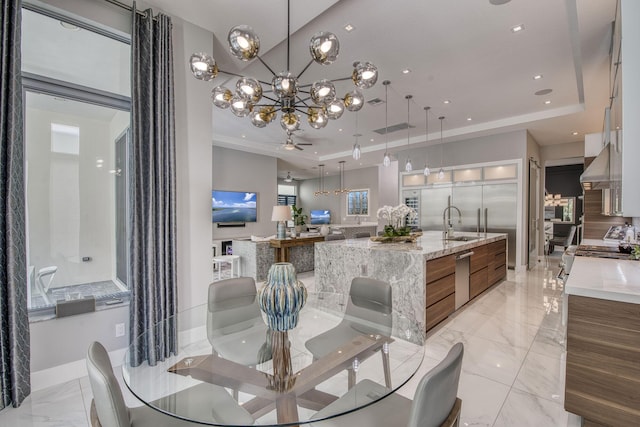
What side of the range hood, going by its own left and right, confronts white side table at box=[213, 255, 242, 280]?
front

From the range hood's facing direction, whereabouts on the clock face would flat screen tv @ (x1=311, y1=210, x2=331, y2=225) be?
The flat screen tv is roughly at 1 o'clock from the range hood.

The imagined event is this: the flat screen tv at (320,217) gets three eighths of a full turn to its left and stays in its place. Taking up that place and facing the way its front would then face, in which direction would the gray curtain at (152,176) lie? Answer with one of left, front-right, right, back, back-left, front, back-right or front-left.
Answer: back-right

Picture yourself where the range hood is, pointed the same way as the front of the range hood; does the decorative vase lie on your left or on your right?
on your left

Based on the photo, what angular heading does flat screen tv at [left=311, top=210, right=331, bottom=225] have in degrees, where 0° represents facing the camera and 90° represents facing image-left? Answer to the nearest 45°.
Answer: approximately 0°

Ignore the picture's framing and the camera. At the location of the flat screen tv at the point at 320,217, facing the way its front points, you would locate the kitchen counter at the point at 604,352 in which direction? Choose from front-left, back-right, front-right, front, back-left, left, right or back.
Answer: front

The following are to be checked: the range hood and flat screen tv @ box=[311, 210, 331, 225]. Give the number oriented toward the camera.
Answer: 1

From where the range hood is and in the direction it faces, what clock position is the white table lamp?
The white table lamp is roughly at 12 o'clock from the range hood.

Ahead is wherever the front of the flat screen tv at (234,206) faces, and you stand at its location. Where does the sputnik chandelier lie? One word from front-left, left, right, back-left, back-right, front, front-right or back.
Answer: front-right

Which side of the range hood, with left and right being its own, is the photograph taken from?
left

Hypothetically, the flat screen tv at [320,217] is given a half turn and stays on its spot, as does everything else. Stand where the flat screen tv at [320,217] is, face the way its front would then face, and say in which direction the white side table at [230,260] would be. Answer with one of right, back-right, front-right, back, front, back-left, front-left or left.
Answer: back

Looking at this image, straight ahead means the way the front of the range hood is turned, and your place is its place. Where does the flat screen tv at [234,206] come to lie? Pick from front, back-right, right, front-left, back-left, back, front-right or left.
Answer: front

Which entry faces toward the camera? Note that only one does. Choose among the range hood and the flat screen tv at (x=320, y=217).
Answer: the flat screen tv

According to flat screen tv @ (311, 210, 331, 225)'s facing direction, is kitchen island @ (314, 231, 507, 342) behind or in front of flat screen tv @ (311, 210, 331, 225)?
in front

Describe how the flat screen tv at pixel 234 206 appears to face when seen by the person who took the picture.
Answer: facing the viewer and to the right of the viewer

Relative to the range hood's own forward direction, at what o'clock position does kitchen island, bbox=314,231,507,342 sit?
The kitchen island is roughly at 11 o'clock from the range hood.

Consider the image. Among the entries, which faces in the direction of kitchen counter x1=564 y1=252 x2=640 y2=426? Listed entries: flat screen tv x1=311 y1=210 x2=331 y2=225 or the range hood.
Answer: the flat screen tv

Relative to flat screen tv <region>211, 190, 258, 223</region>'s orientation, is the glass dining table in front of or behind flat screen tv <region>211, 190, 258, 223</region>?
in front

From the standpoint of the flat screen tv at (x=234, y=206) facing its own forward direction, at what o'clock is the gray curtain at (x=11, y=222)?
The gray curtain is roughly at 2 o'clock from the flat screen tv.
